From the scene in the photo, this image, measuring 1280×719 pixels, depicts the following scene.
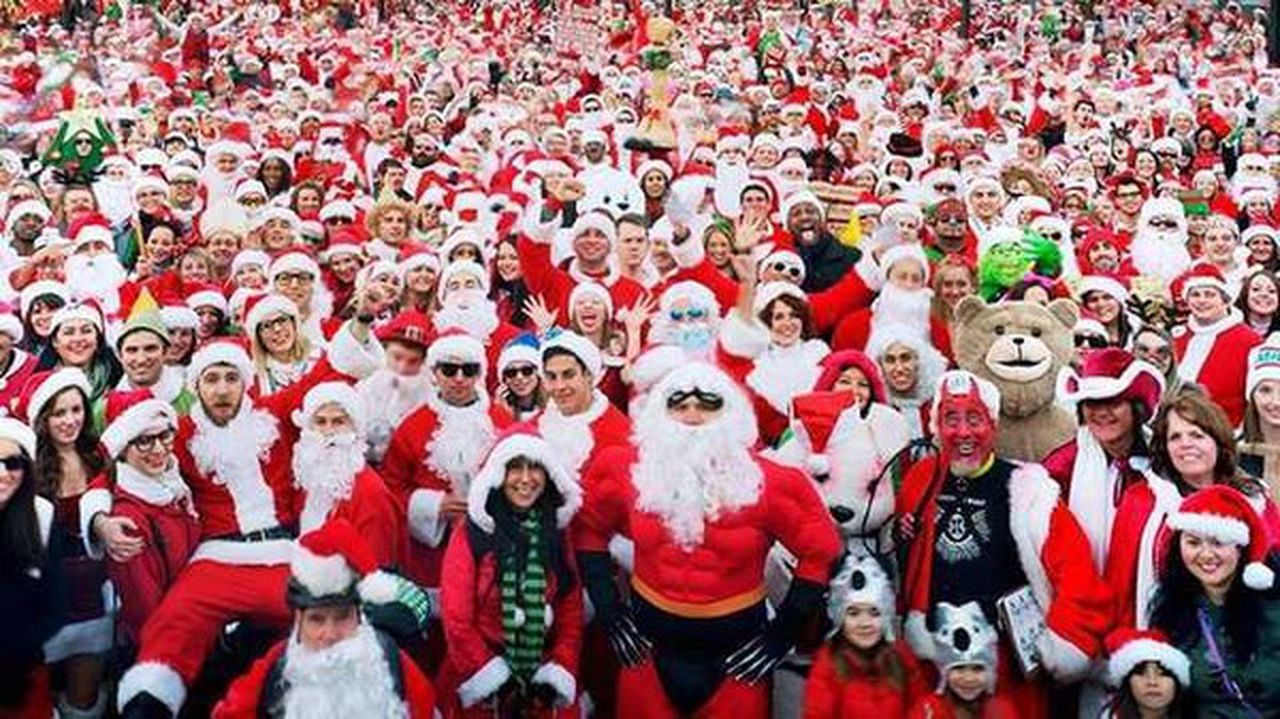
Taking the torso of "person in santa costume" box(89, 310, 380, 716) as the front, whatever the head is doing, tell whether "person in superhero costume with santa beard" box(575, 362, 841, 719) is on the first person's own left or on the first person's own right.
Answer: on the first person's own left

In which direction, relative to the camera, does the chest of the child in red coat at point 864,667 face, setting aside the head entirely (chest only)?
toward the camera

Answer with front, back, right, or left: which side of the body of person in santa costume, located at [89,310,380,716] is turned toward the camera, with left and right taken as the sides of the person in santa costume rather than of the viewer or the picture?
front

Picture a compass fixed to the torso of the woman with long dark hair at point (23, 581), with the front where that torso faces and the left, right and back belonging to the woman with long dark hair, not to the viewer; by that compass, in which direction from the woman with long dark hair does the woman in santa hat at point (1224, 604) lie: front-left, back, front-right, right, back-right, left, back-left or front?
front-left

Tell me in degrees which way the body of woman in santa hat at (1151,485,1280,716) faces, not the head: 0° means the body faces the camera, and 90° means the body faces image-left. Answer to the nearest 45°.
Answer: approximately 0°

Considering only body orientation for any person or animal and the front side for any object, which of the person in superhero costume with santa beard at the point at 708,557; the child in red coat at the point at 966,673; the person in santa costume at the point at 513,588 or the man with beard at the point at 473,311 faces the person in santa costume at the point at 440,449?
the man with beard

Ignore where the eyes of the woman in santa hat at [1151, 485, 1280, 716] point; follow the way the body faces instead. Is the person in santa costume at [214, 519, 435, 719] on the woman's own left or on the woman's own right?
on the woman's own right

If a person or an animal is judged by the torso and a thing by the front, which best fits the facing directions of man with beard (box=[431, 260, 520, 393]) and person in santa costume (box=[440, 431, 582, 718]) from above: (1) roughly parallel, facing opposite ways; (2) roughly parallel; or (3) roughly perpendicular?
roughly parallel

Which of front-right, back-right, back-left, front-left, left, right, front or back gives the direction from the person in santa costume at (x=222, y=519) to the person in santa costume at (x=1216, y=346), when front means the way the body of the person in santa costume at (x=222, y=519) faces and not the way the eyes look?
left
